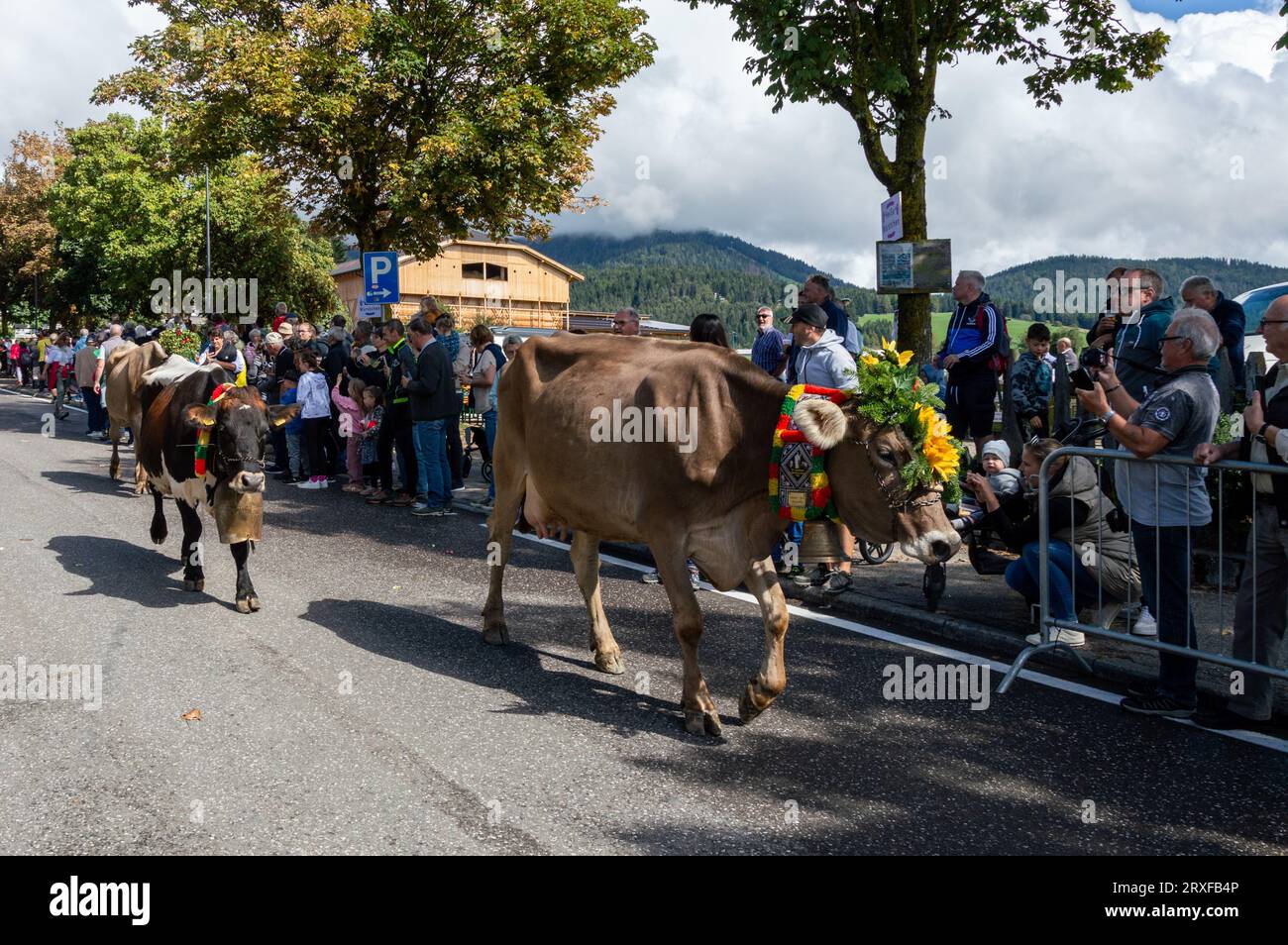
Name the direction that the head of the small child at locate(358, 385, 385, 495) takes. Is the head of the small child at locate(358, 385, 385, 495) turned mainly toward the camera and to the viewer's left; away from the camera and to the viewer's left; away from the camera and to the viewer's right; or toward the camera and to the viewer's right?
toward the camera and to the viewer's left

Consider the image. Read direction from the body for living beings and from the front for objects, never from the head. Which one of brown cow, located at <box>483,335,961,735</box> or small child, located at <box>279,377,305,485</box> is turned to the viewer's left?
the small child

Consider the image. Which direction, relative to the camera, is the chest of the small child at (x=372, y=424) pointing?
to the viewer's left

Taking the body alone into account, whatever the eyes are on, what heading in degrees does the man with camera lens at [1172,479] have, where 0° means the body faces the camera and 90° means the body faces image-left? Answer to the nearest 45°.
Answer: approximately 90°

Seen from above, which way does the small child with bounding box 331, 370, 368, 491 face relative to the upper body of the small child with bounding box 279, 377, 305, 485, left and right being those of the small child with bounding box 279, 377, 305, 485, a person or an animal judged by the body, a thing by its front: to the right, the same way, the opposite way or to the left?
the same way

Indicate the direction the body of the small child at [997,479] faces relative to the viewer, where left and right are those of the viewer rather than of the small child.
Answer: facing the viewer and to the left of the viewer

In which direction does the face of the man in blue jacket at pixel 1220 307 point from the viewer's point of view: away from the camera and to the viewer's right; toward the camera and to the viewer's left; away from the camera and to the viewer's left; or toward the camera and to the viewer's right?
toward the camera and to the viewer's left

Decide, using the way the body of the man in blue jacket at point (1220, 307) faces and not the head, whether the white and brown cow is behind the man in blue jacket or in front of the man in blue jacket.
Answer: in front

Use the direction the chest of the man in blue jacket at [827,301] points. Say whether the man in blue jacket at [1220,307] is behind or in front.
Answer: behind

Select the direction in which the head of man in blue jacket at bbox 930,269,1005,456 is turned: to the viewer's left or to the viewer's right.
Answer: to the viewer's left

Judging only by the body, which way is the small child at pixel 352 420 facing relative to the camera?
to the viewer's left

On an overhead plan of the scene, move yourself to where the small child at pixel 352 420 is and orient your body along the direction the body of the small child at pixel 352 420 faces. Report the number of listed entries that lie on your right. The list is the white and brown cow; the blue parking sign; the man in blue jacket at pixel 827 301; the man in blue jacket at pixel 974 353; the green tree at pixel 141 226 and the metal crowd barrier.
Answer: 2

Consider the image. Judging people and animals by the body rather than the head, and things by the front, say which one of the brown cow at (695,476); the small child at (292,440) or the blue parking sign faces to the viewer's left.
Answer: the small child
